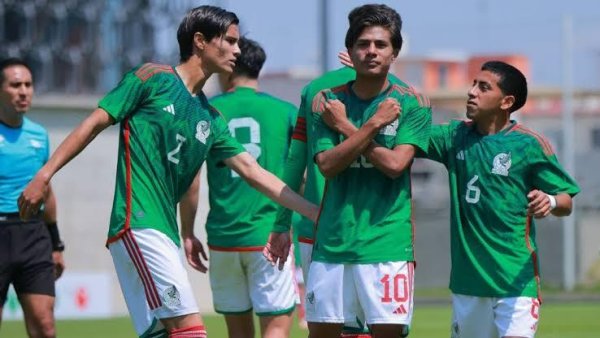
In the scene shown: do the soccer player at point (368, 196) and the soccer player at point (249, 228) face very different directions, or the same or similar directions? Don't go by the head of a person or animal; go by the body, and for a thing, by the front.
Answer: very different directions

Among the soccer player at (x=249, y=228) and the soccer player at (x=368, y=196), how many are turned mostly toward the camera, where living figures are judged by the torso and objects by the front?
1

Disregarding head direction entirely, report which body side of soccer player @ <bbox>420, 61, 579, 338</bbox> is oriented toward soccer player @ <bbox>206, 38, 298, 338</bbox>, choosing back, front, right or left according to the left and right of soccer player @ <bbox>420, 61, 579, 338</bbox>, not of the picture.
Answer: right

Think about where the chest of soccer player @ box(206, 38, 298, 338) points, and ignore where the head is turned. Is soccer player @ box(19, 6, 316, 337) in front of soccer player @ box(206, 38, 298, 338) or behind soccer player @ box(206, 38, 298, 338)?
behind

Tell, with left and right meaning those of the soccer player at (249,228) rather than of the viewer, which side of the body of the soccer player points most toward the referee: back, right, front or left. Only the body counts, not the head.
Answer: left

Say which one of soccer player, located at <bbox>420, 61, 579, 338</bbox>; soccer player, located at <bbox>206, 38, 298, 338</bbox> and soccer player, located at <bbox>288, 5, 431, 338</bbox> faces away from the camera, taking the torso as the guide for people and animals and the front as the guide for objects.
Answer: soccer player, located at <bbox>206, 38, 298, 338</bbox>

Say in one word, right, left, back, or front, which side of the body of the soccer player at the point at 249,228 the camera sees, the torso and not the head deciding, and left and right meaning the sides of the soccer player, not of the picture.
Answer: back

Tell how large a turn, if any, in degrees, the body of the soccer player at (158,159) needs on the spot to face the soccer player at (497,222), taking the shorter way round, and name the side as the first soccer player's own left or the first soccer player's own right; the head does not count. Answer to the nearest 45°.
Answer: approximately 45° to the first soccer player's own left

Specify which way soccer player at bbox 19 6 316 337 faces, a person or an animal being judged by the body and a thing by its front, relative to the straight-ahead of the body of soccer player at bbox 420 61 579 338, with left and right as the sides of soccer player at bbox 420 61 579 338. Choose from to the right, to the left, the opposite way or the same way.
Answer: to the left

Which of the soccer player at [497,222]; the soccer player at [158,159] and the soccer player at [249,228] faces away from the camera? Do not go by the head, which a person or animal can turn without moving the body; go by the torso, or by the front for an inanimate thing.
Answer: the soccer player at [249,228]

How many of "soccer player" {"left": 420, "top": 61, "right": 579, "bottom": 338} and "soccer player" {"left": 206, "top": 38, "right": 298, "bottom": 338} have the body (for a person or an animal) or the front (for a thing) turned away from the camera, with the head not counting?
1

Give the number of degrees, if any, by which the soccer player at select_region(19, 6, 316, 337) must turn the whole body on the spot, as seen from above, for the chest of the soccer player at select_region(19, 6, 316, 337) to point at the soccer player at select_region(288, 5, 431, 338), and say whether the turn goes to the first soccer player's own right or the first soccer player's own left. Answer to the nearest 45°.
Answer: approximately 45° to the first soccer player's own left
